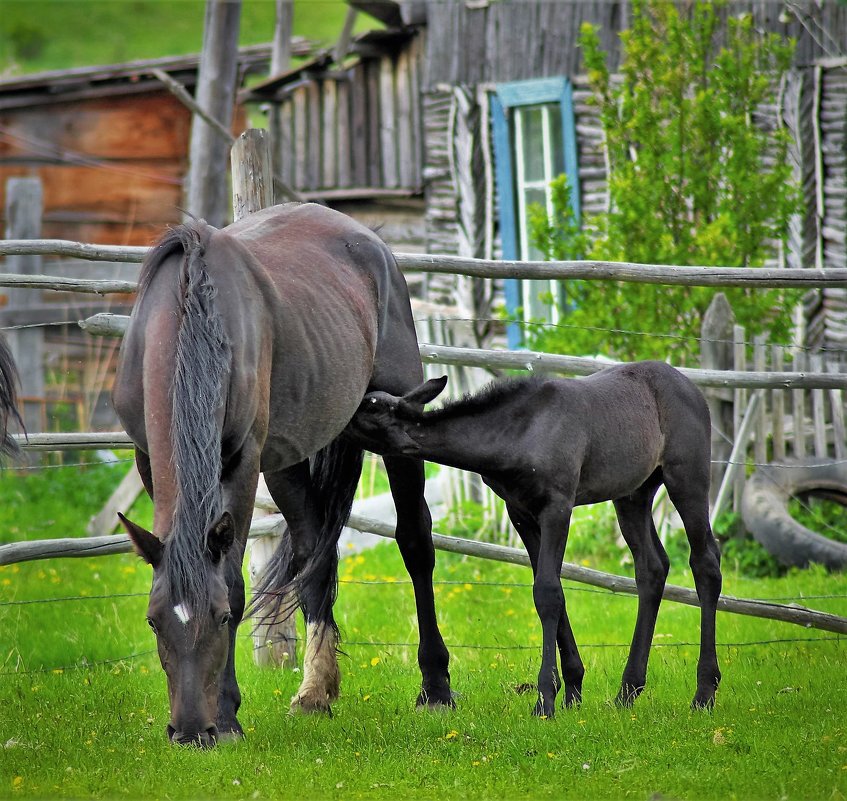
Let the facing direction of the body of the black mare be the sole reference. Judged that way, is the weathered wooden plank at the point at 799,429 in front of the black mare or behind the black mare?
behind

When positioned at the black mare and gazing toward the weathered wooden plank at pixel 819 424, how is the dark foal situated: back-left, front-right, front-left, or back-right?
front-right

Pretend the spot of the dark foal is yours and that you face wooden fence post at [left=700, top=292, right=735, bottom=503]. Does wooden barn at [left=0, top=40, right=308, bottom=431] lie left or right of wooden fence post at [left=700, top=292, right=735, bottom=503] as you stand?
left

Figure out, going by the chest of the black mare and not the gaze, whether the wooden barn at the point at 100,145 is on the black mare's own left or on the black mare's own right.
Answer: on the black mare's own right

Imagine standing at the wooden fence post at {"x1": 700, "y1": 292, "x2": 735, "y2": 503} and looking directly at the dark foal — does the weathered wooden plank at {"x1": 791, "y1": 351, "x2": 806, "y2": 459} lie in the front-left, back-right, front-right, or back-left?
back-left

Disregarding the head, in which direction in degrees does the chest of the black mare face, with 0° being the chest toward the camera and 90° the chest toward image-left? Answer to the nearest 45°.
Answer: approximately 45°

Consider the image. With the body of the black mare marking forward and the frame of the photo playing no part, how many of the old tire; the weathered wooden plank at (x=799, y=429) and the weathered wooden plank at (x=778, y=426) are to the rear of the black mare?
3
